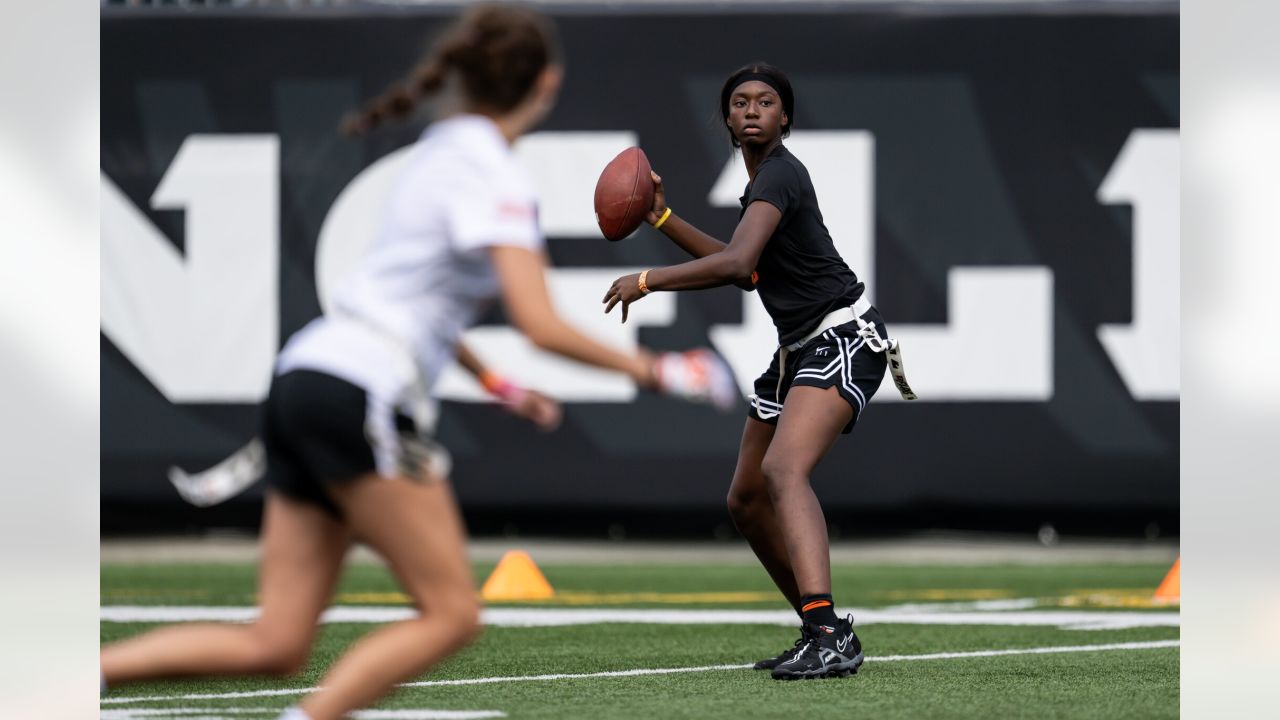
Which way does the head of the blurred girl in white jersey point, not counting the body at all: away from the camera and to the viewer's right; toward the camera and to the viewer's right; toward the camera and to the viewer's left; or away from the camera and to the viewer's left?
away from the camera and to the viewer's right

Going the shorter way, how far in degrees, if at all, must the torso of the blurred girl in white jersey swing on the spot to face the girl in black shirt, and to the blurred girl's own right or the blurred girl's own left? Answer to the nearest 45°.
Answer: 0° — they already face them

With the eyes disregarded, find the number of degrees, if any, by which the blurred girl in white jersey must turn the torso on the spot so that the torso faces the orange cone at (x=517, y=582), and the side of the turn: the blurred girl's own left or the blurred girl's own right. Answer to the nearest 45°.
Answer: approximately 45° to the blurred girl's own left

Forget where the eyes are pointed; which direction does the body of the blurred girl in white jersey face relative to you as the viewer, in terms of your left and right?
facing away from the viewer and to the right of the viewer

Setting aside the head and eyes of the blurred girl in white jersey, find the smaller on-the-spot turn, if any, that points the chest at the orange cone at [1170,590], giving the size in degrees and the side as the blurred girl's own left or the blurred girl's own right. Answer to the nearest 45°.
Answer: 0° — they already face it
